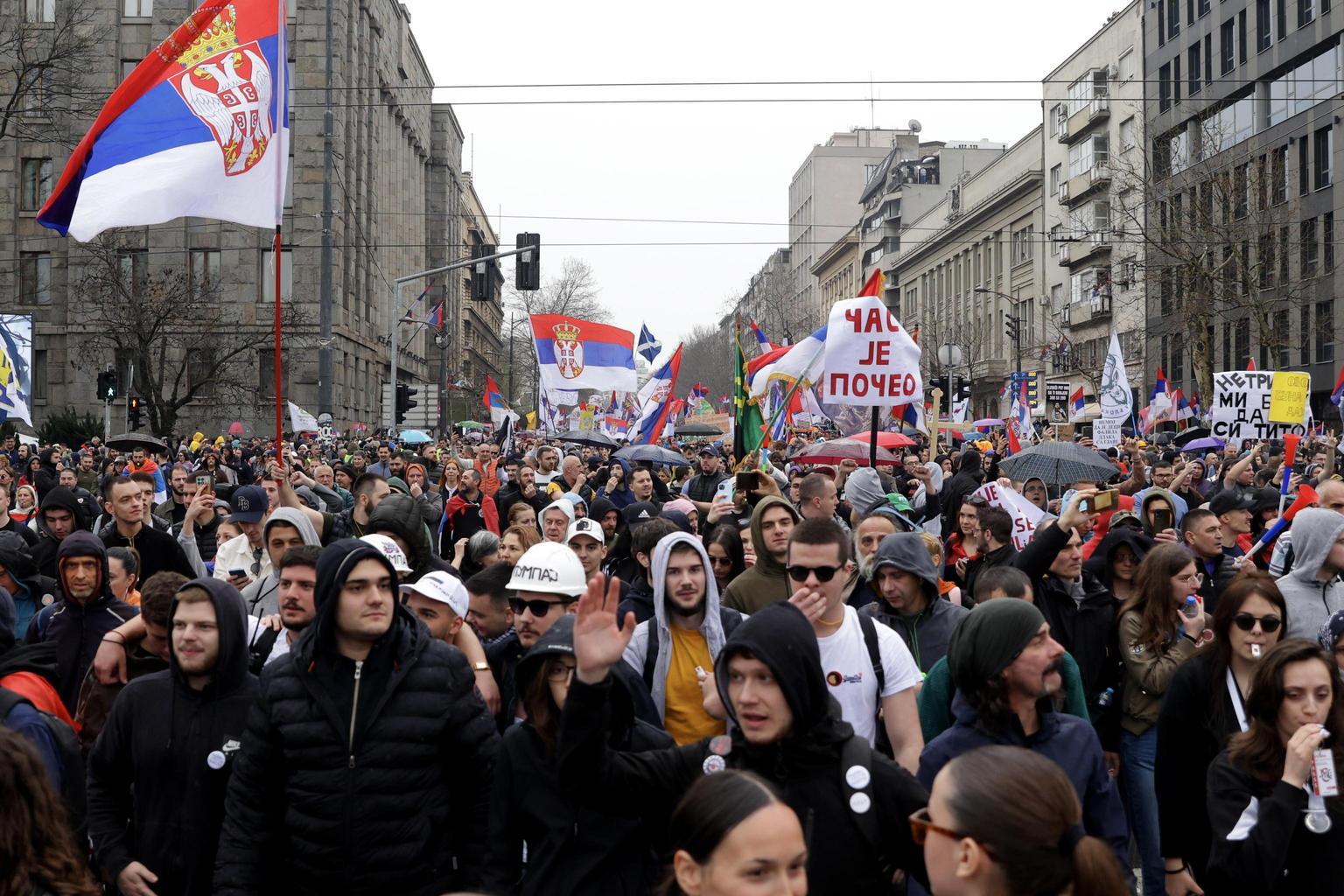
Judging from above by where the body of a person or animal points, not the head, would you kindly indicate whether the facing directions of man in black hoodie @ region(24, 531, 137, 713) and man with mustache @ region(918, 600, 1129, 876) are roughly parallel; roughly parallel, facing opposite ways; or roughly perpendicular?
roughly parallel

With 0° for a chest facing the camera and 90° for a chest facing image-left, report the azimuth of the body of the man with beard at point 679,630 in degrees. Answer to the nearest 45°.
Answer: approximately 0°

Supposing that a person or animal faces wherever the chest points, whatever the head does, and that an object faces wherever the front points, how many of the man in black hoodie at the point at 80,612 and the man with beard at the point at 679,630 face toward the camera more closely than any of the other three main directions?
2

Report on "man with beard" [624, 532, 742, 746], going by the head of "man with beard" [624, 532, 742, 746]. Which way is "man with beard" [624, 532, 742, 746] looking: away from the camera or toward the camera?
toward the camera

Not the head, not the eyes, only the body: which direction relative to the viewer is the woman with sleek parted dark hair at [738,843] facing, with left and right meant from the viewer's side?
facing the viewer and to the right of the viewer

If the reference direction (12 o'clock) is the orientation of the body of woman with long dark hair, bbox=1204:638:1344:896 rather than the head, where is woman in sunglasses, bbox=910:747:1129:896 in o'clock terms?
The woman in sunglasses is roughly at 2 o'clock from the woman with long dark hair.

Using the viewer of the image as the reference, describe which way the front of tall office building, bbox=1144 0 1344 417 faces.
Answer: facing the viewer and to the left of the viewer

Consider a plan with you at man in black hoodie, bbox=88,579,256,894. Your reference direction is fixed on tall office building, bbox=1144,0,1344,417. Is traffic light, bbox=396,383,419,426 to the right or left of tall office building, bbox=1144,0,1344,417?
left

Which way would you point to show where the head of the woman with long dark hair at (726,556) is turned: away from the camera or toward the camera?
toward the camera

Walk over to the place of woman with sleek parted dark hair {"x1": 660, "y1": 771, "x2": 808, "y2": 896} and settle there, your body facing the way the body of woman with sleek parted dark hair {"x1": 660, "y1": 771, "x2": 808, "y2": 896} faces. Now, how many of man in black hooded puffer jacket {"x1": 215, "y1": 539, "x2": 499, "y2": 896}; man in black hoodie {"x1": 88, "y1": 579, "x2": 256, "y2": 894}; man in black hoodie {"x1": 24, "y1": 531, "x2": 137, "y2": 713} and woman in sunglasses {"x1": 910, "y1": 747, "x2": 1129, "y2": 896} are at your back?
3

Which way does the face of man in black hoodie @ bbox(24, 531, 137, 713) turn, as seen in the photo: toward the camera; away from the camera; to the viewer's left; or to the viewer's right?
toward the camera

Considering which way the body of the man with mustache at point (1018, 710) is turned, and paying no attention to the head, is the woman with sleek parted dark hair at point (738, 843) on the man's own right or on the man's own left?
on the man's own right

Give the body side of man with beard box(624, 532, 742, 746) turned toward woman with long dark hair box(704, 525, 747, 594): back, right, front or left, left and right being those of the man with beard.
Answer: back

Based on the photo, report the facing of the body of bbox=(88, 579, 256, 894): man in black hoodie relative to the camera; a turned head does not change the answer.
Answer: toward the camera

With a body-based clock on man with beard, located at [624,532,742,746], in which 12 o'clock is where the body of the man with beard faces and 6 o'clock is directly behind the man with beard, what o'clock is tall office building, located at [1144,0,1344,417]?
The tall office building is roughly at 7 o'clock from the man with beard.
